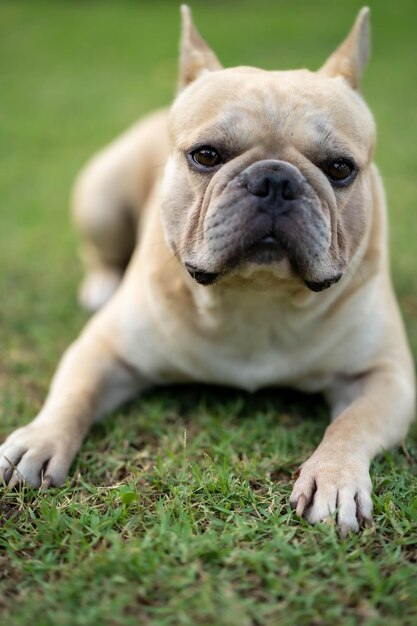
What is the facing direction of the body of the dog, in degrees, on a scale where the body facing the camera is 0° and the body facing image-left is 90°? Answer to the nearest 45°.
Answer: approximately 0°
